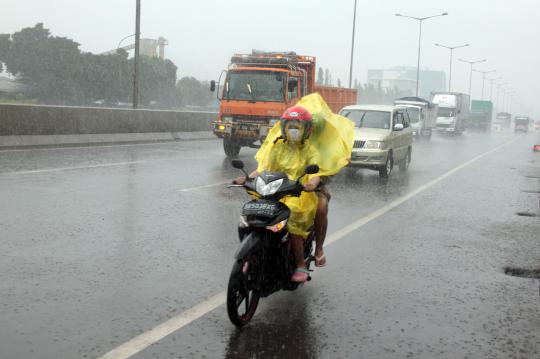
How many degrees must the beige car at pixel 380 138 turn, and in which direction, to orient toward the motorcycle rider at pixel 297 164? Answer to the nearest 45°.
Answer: approximately 45° to its left

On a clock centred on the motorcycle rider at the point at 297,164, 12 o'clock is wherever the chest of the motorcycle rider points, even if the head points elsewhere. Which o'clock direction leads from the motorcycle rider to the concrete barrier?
The concrete barrier is roughly at 4 o'clock from the motorcycle rider.

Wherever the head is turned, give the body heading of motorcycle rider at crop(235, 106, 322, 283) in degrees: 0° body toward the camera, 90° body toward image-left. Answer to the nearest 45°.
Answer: approximately 45°

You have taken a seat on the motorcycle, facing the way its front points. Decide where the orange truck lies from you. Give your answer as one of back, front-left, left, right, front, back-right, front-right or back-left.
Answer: back-right

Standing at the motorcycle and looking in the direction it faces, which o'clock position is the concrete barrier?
The concrete barrier is roughly at 4 o'clock from the motorcycle.

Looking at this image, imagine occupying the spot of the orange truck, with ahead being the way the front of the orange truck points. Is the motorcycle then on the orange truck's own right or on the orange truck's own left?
on the orange truck's own left
